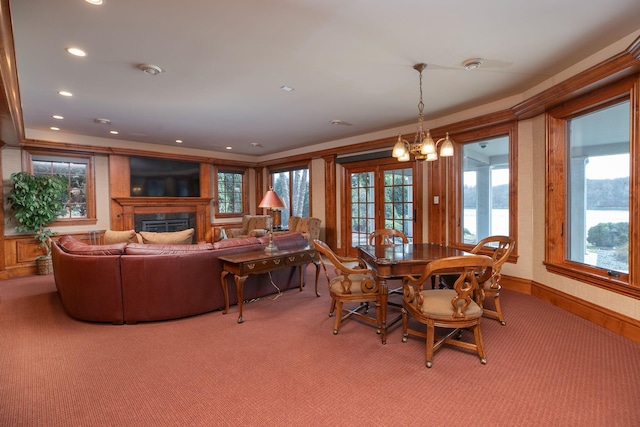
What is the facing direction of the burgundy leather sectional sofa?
away from the camera

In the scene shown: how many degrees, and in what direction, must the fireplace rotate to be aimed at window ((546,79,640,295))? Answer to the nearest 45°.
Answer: approximately 45° to its left

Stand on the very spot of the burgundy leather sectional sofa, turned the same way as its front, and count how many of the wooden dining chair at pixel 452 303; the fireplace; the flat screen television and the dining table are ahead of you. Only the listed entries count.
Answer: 2

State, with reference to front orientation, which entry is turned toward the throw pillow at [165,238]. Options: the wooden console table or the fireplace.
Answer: the fireplace

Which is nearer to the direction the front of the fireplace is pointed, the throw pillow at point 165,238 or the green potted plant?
the throw pillow

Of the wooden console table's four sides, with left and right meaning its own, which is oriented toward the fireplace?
back

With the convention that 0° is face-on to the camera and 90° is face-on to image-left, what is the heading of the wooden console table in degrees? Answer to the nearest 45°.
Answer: approximately 315°

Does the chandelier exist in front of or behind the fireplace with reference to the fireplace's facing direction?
in front
